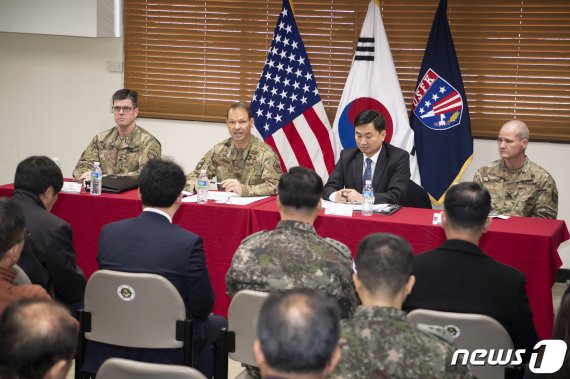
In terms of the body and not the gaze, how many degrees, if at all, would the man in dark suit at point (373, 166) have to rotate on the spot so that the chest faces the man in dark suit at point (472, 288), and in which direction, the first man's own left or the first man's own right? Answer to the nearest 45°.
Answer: approximately 45° to the first man's own left

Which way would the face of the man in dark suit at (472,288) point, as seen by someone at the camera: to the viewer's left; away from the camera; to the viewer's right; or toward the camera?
away from the camera

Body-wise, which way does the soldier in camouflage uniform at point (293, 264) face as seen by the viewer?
away from the camera

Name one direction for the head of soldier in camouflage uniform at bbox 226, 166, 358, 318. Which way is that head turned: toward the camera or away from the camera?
away from the camera

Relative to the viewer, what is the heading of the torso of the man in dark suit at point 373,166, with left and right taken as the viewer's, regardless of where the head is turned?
facing the viewer and to the left of the viewer

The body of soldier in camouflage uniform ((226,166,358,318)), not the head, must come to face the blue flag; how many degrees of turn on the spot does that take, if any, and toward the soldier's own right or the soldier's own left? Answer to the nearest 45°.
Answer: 0° — they already face it

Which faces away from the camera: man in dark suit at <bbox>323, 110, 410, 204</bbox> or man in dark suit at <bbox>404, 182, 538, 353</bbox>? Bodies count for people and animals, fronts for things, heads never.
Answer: man in dark suit at <bbox>404, 182, 538, 353</bbox>

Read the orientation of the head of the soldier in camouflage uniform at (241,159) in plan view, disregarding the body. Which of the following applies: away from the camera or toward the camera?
toward the camera

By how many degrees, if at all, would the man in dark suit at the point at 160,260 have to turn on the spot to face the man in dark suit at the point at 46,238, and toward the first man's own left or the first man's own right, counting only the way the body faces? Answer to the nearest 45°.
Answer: approximately 90° to the first man's own left

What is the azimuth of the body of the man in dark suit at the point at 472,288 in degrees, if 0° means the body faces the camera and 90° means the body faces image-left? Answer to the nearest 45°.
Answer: approximately 180°

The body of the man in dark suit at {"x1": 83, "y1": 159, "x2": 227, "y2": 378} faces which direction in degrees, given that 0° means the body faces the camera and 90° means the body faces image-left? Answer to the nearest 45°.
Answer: approximately 225°

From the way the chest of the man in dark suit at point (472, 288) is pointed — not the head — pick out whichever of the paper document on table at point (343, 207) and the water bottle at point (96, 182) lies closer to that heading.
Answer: the paper document on table

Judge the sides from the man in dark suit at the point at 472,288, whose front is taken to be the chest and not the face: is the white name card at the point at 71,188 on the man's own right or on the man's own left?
on the man's own left

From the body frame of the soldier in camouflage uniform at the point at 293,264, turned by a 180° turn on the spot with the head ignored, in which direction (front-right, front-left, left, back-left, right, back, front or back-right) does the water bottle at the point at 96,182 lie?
back-right

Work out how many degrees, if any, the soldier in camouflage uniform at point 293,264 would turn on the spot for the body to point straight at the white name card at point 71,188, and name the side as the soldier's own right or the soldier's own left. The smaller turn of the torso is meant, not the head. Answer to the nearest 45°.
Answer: approximately 45° to the soldier's own left

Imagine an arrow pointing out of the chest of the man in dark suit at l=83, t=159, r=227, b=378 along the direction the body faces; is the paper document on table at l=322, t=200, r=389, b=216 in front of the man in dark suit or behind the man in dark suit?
in front

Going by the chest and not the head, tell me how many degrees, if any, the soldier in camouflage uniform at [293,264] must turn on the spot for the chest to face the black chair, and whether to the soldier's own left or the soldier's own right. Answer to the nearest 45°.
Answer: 0° — they already face it

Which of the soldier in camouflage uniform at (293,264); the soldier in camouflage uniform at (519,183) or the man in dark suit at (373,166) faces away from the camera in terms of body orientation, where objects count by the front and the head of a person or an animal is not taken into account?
the soldier in camouflage uniform at (293,264)

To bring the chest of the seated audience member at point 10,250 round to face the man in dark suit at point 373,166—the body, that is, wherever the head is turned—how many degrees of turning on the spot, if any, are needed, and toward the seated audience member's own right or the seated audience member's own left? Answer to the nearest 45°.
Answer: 0° — they already face them
